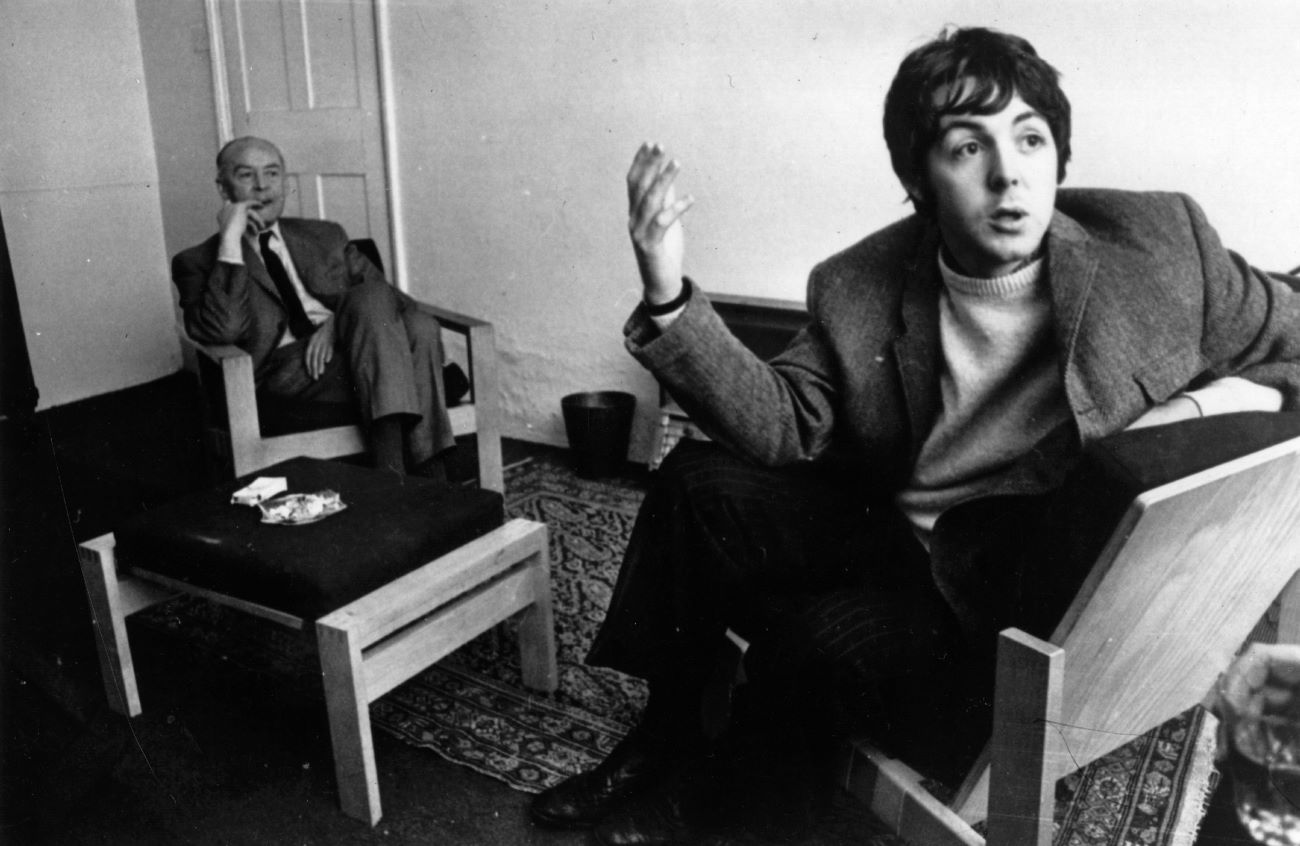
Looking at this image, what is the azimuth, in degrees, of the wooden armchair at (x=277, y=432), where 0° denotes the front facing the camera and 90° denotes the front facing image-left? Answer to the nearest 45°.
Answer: approximately 315°

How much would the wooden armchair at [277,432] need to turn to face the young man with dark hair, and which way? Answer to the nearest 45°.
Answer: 0° — it already faces them

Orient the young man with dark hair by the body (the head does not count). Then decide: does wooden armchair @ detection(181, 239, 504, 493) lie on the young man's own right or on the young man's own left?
on the young man's own right

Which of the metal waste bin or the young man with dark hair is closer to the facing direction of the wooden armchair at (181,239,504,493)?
the young man with dark hair

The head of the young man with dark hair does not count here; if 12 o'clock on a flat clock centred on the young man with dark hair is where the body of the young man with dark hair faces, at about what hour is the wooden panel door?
The wooden panel door is roughly at 3 o'clock from the young man with dark hair.
